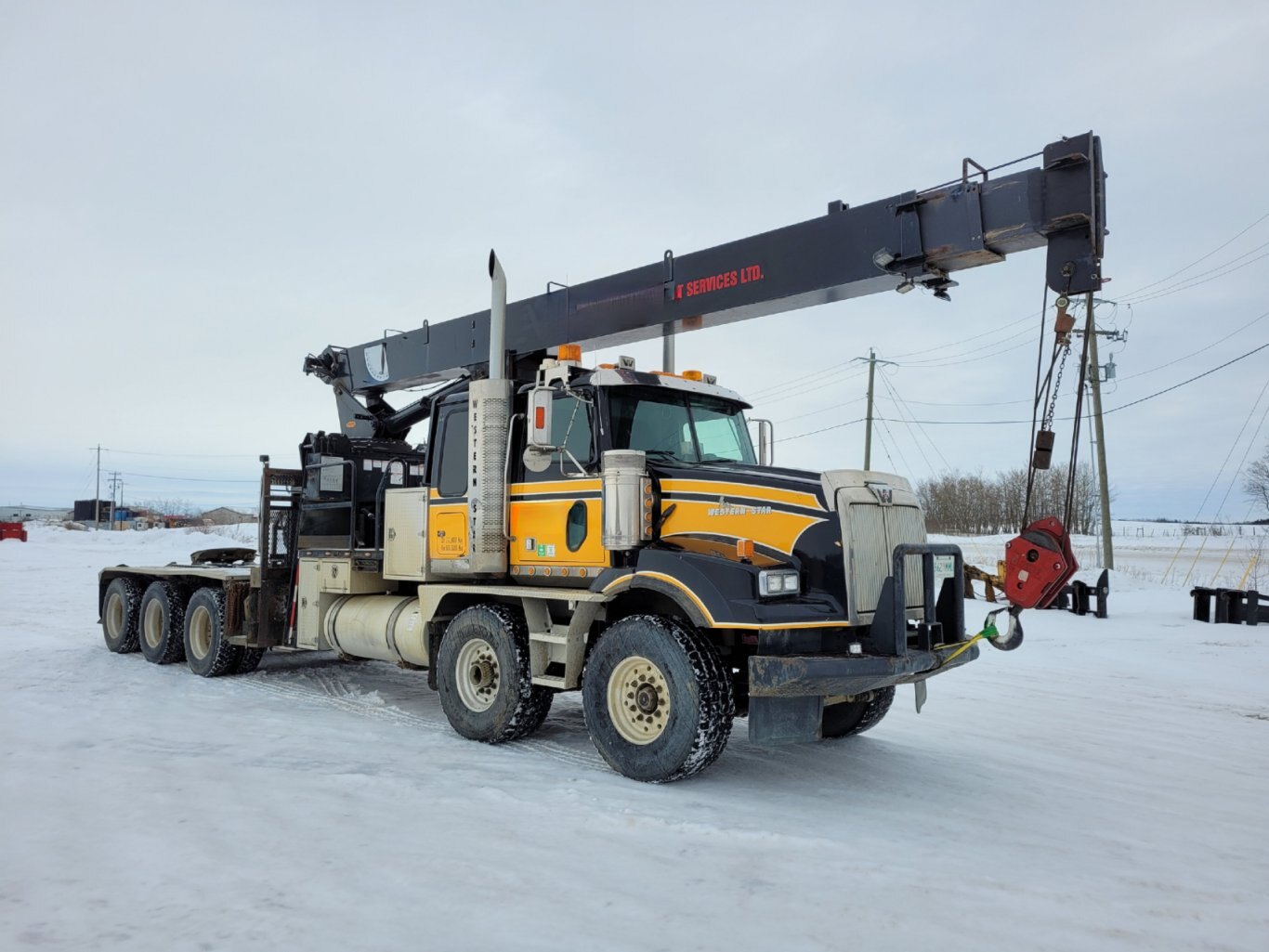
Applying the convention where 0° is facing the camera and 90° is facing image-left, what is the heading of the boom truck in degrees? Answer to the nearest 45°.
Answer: approximately 315°
